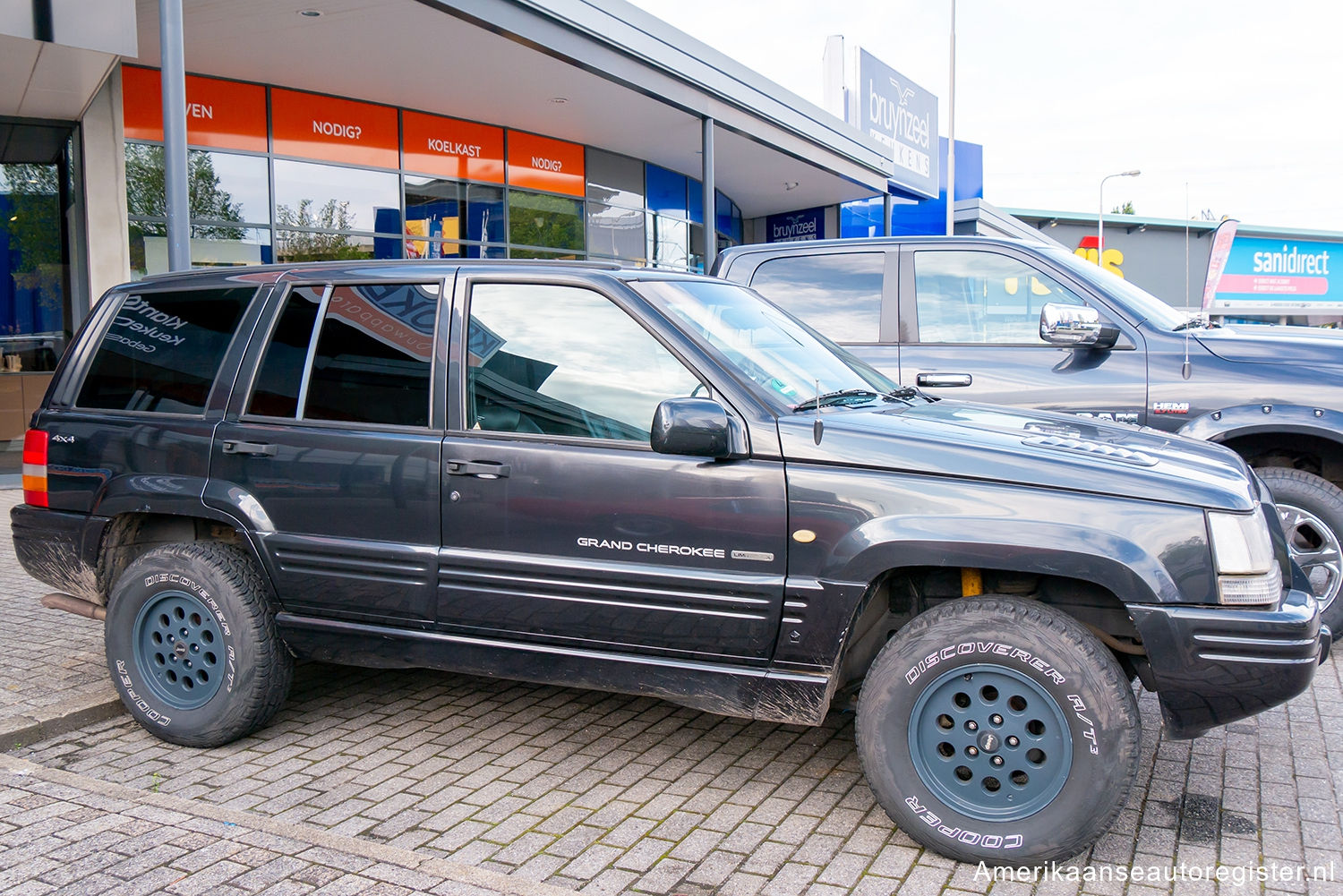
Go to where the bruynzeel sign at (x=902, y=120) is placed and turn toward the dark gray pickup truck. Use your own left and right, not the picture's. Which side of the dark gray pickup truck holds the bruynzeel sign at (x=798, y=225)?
right

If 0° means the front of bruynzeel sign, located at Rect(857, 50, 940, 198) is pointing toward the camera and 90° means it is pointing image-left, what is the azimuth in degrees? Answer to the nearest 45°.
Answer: approximately 315°

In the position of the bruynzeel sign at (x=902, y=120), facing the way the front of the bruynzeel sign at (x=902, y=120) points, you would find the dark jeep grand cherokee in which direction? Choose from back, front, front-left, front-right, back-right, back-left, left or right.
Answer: front-right

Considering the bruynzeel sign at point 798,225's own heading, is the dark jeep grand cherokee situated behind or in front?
in front

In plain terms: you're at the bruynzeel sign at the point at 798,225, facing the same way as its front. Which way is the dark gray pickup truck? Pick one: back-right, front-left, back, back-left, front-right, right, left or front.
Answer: front-left

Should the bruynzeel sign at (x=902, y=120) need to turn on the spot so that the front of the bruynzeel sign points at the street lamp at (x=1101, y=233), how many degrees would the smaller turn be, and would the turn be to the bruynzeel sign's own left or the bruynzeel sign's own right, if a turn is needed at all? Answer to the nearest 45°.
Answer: approximately 90° to the bruynzeel sign's own left

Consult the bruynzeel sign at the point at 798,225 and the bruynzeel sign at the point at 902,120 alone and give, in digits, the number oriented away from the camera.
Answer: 0

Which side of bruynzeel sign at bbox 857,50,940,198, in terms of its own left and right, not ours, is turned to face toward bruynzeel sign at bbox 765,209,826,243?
right
